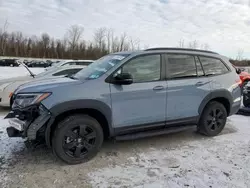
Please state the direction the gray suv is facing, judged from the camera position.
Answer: facing the viewer and to the left of the viewer
